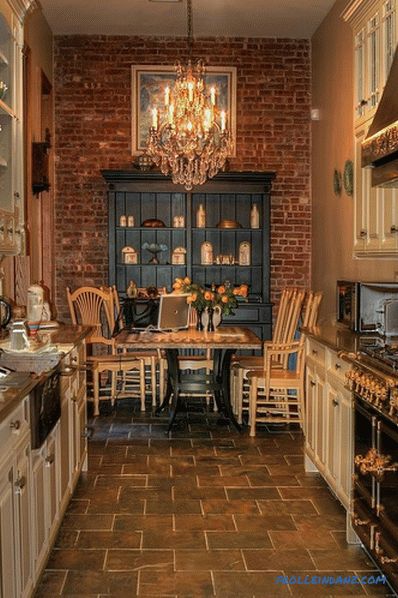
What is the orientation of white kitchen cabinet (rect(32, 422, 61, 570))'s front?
to the viewer's right

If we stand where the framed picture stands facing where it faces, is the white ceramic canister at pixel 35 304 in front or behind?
in front

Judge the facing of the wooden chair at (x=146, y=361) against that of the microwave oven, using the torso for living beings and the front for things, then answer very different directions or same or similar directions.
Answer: very different directions

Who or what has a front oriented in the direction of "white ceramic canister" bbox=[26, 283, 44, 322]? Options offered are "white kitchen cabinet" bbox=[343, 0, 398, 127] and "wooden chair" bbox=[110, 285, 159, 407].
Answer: the white kitchen cabinet

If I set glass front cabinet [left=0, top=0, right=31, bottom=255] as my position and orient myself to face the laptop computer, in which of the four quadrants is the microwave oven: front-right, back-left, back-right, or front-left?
front-right

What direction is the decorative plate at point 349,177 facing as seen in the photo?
to the viewer's left

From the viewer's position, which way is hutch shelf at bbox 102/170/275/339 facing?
facing the viewer

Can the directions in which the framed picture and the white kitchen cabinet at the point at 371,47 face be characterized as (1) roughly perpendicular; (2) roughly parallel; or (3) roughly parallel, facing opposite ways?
roughly perpendicular

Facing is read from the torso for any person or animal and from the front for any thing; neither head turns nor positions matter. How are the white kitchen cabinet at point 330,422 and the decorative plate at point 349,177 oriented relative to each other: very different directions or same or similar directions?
same or similar directions

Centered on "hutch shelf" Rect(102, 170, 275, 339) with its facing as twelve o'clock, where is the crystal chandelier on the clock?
The crystal chandelier is roughly at 12 o'clock from the hutch shelf.

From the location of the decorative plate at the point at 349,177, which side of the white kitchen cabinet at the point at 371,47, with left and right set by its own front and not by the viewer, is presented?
right

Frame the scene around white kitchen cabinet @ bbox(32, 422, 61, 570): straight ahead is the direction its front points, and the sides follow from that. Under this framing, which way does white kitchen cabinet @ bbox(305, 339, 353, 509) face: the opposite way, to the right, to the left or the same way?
the opposite way

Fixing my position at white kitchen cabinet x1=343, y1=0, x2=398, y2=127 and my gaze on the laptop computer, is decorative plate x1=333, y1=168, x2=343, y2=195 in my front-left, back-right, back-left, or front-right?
front-right
